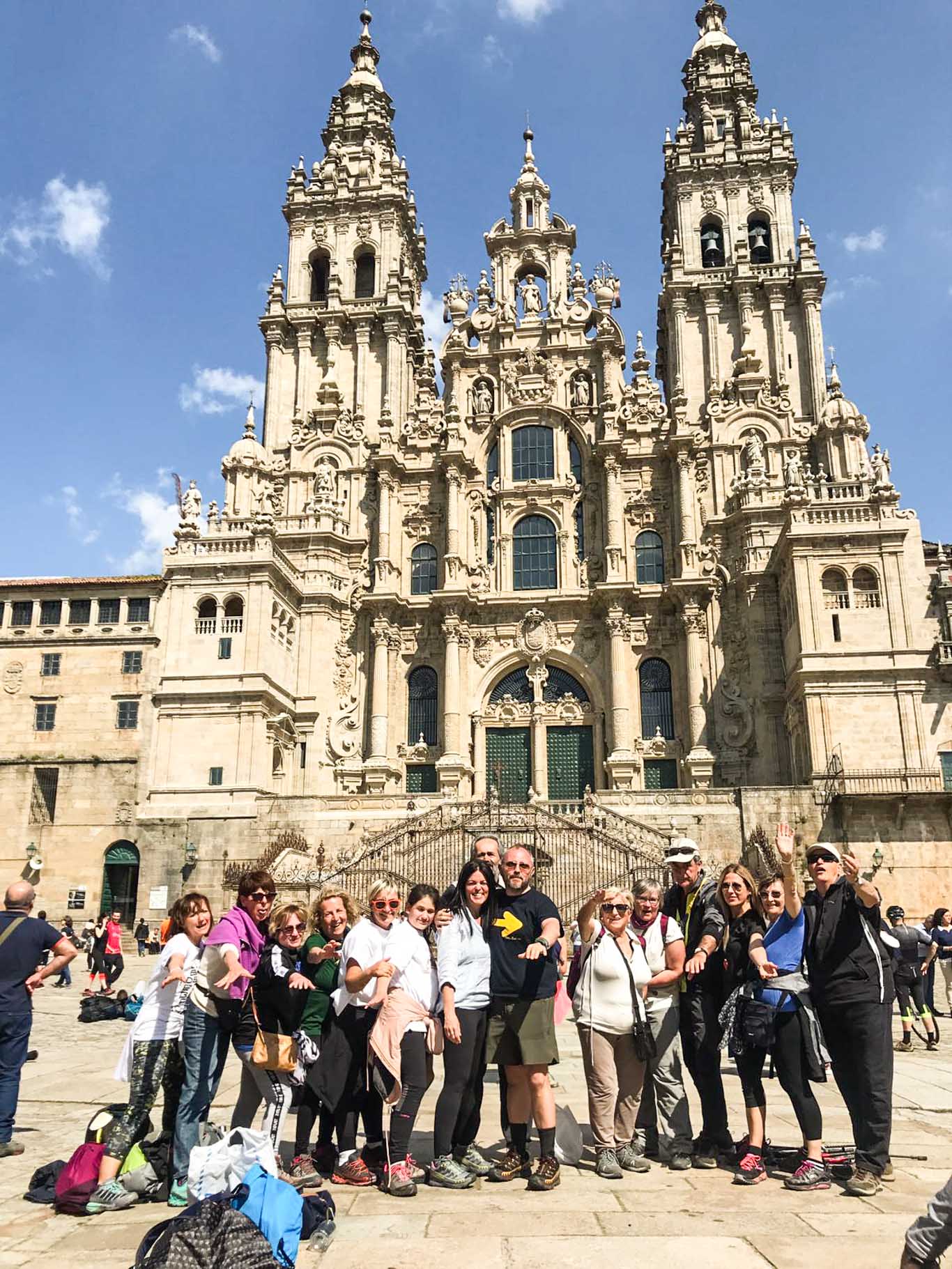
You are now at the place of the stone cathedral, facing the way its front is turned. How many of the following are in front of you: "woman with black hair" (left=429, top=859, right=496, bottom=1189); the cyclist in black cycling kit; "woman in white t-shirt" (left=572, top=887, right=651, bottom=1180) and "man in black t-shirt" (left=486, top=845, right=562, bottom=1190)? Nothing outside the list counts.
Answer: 4

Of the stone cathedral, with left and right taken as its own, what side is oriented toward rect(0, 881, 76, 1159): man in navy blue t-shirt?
front

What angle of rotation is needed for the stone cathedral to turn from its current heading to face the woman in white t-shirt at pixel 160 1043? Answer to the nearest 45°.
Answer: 0° — it already faces them

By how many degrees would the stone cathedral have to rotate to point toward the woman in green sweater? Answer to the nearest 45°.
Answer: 0° — it already faces them

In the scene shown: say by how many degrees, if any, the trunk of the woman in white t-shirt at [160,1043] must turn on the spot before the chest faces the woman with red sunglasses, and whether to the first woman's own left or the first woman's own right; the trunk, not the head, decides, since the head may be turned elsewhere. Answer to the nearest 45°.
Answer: approximately 45° to the first woman's own left

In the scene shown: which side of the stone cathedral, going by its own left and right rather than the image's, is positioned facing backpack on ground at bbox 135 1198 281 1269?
front

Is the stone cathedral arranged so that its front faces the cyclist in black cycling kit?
yes

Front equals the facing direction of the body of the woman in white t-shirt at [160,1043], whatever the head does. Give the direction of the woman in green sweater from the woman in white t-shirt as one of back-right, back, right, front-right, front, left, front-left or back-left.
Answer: front-left
